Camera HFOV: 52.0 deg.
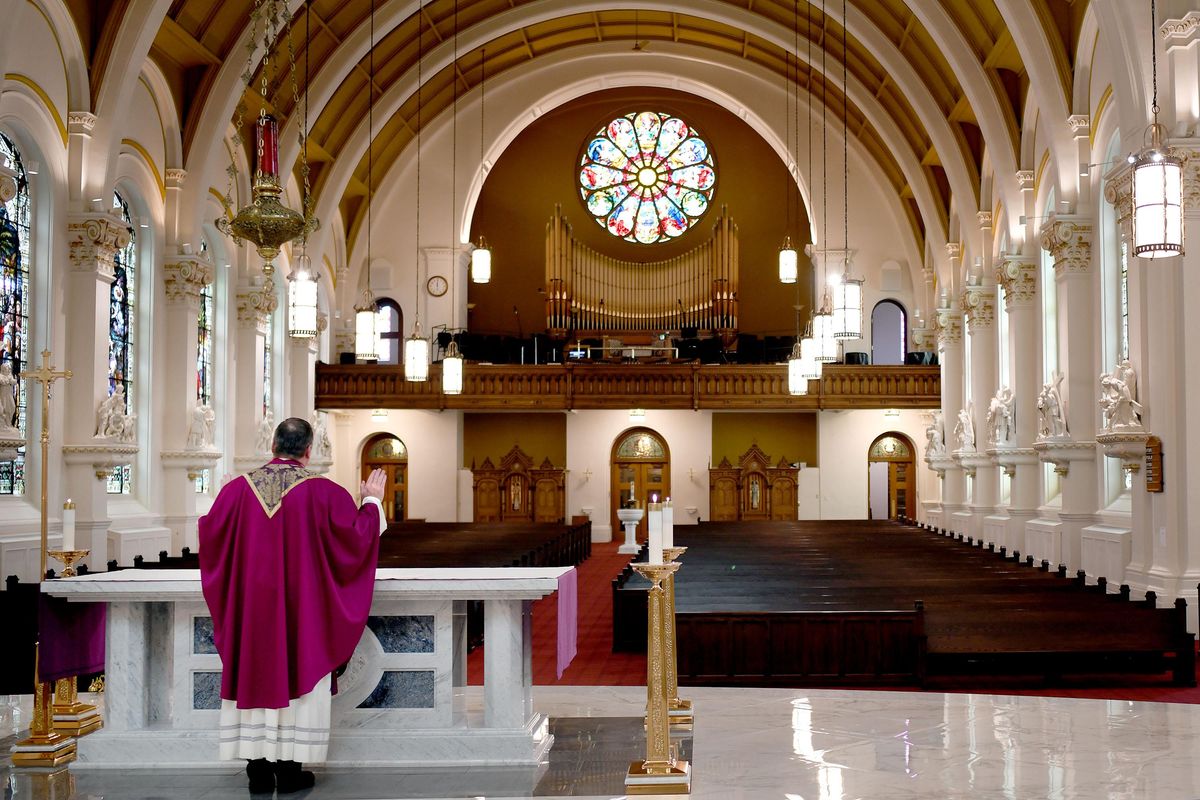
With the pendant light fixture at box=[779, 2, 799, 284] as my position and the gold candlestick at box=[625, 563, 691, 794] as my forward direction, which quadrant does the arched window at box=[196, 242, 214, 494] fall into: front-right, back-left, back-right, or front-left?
front-right

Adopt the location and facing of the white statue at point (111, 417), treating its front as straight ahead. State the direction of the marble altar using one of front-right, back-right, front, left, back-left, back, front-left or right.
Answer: right

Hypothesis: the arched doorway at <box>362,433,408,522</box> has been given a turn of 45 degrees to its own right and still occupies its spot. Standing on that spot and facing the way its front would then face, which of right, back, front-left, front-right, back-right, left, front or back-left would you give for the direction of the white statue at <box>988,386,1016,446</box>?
left

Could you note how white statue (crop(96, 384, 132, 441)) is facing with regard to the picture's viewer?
facing to the right of the viewer

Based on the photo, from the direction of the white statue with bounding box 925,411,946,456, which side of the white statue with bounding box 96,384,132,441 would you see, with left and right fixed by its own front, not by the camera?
front

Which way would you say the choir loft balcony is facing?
toward the camera

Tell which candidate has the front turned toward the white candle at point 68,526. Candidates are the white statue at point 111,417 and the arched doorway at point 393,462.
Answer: the arched doorway

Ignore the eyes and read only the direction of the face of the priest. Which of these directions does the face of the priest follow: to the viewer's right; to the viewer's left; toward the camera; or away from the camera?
away from the camera

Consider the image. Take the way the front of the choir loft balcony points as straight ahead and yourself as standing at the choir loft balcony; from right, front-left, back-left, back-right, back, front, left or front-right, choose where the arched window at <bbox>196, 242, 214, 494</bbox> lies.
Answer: front-right

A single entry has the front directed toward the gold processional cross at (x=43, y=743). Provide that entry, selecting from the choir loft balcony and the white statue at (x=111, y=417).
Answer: the choir loft balcony

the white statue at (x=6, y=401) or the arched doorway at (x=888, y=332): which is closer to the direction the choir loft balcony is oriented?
the white statue

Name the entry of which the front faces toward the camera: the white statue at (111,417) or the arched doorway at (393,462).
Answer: the arched doorway

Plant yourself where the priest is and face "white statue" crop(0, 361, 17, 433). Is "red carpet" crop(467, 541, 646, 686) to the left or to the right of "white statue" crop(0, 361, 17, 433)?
right

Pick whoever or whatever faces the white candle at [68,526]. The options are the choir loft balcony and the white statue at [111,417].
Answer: the choir loft balcony

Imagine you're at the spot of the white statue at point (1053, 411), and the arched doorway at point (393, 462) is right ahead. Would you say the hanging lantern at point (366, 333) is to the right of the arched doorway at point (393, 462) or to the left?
left
